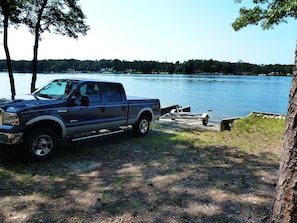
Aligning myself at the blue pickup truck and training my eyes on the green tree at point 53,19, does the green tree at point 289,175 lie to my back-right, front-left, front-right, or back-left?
back-right

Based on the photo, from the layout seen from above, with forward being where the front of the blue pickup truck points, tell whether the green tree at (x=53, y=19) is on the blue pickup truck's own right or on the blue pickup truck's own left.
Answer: on the blue pickup truck's own right

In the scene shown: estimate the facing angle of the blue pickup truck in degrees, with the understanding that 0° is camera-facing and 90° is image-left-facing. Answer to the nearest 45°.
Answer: approximately 45°

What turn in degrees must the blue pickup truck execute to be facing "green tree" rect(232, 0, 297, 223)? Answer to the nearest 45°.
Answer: approximately 90° to its left
